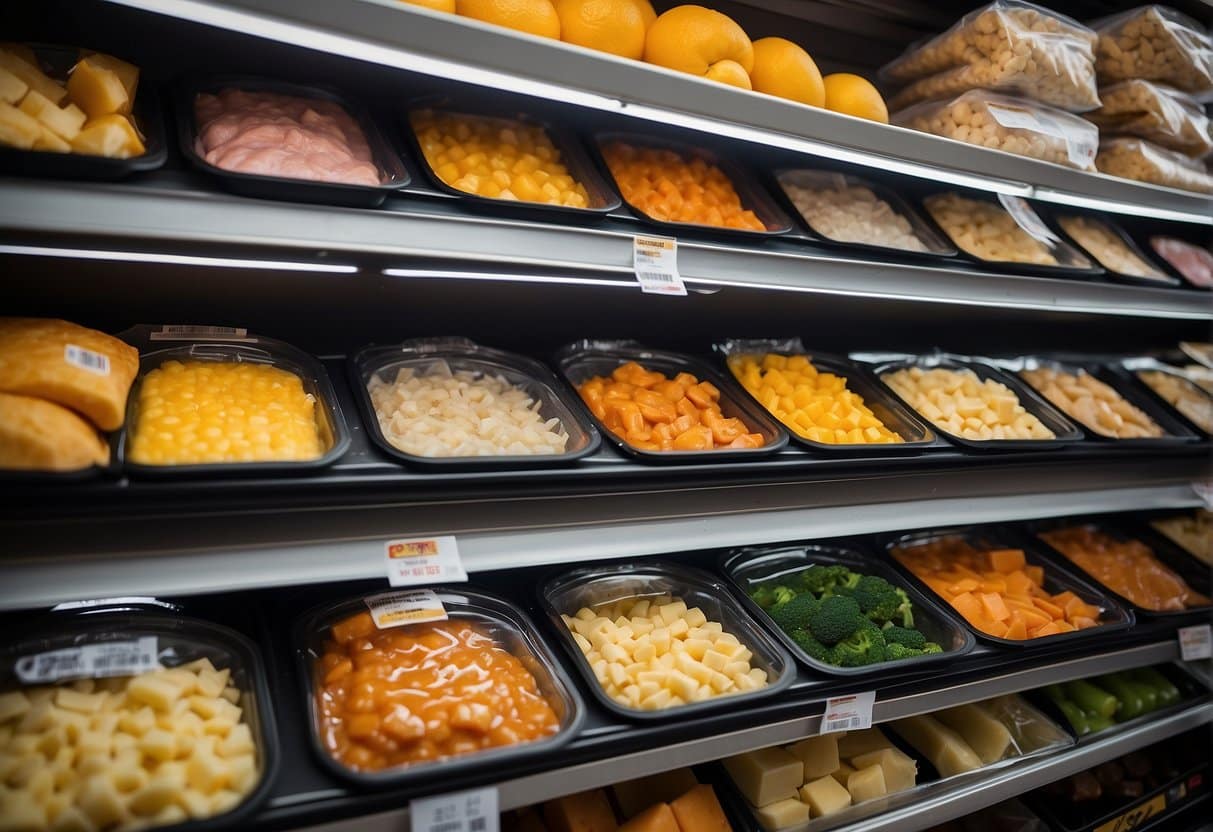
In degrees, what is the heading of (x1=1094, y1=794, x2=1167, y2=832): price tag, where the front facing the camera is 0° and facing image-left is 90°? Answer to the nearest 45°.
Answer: approximately 45°
